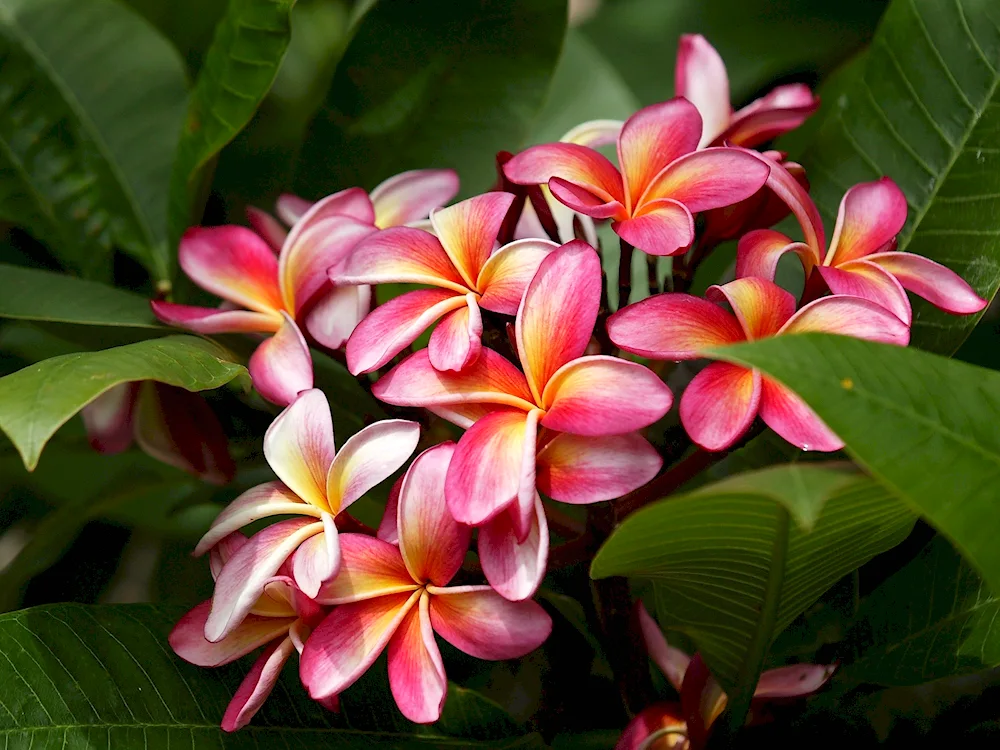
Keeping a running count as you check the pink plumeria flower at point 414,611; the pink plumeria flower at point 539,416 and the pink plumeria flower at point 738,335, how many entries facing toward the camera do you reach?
3

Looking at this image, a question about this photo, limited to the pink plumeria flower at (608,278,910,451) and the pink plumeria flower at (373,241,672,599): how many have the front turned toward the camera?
2

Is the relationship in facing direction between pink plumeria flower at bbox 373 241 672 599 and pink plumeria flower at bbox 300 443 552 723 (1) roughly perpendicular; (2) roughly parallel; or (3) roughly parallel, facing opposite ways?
roughly parallel

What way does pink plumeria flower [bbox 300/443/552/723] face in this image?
toward the camera

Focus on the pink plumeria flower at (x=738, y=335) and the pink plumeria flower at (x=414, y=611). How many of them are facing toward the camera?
2

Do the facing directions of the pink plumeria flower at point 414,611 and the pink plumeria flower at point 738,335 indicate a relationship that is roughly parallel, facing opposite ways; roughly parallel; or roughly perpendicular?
roughly parallel
